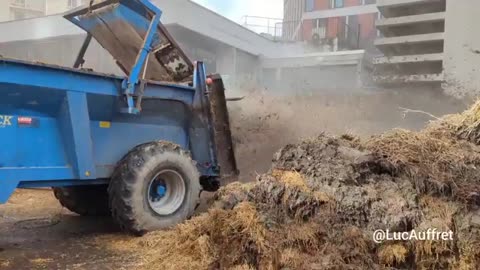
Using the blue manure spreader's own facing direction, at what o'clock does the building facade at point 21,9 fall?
The building facade is roughly at 4 o'clock from the blue manure spreader.

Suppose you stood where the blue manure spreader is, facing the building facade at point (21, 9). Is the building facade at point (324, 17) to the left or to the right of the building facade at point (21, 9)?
right

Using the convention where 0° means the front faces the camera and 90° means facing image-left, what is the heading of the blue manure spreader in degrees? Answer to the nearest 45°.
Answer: approximately 45°

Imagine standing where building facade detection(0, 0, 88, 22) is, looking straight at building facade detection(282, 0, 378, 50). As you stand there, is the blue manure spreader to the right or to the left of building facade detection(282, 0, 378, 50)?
right

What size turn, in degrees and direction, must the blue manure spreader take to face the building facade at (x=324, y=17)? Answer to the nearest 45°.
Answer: approximately 180°
